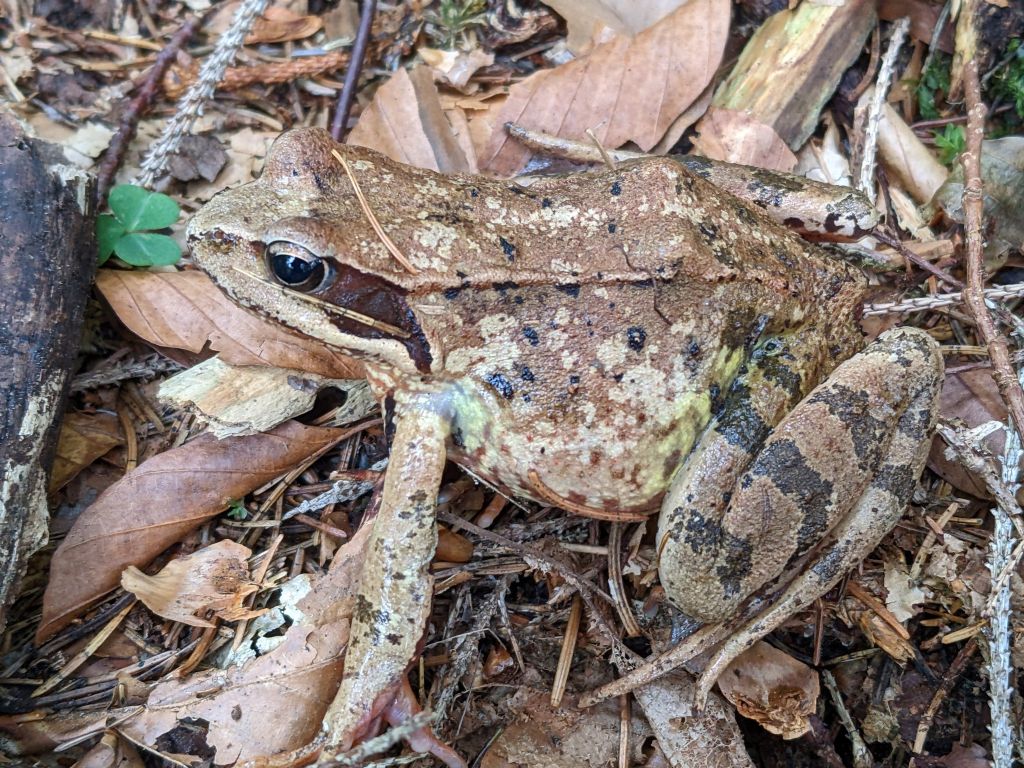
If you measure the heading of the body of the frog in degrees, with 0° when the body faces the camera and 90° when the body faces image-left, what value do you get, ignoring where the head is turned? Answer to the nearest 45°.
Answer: approximately 90°

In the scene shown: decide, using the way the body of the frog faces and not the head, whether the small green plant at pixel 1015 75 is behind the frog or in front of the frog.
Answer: behind

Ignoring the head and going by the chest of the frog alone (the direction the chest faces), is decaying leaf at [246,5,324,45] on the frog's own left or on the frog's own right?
on the frog's own right

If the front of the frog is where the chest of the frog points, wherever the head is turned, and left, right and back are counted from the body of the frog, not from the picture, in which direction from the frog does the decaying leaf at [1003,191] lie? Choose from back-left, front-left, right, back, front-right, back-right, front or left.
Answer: back-right

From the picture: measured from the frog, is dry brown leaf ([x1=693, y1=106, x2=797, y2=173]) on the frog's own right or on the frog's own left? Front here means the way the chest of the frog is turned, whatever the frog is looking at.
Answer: on the frog's own right

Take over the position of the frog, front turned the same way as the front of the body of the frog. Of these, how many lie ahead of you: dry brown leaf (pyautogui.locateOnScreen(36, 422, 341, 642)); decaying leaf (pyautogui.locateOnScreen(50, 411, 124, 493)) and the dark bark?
3

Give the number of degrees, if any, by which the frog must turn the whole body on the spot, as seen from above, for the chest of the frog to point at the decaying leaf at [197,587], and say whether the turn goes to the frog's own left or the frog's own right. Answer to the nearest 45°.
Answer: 0° — it already faces it

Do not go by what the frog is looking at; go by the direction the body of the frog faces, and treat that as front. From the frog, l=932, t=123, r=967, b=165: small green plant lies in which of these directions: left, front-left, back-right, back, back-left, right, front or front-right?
back-right

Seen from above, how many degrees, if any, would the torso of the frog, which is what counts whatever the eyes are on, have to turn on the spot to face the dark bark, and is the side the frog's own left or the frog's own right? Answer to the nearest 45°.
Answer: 0° — it already faces it
